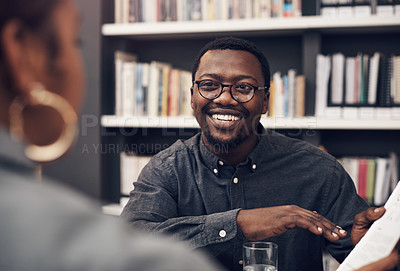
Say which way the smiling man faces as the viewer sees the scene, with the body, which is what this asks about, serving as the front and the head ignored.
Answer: toward the camera

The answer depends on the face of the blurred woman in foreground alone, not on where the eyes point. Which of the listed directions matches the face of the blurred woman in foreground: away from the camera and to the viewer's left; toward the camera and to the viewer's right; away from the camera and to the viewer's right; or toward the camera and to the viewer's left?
away from the camera and to the viewer's right

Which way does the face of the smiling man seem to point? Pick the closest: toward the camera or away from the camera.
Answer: toward the camera

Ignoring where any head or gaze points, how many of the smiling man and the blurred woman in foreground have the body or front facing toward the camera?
1

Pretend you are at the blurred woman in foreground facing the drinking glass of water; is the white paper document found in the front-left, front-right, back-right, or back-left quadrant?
front-right

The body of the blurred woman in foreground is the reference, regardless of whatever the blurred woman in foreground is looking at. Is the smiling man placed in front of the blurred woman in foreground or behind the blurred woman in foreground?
in front

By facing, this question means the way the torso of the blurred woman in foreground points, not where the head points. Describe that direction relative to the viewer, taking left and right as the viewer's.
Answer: facing away from the viewer and to the right of the viewer

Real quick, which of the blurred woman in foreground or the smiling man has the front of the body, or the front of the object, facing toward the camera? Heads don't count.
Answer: the smiling man
